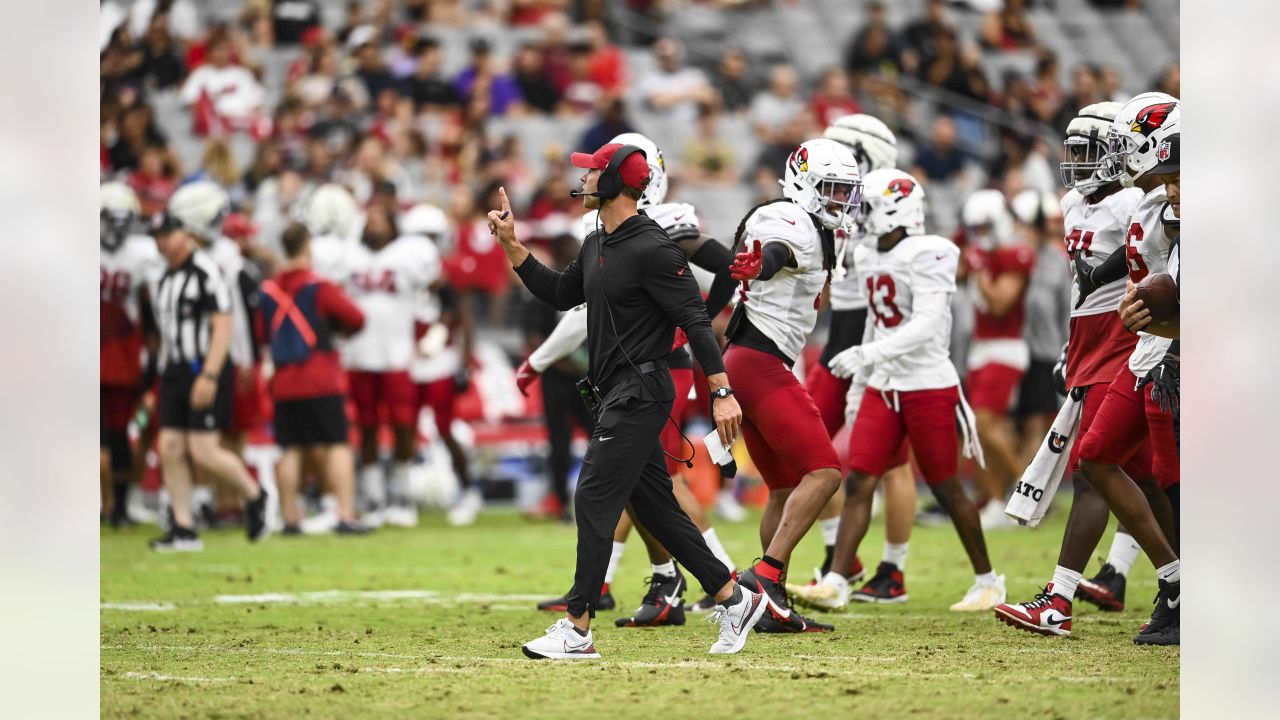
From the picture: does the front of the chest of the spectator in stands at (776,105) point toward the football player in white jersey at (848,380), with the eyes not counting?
yes

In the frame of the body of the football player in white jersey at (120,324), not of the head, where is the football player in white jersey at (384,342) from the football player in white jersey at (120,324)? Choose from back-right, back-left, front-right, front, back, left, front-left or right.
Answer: left

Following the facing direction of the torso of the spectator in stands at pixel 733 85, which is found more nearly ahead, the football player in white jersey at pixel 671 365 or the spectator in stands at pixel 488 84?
the football player in white jersey

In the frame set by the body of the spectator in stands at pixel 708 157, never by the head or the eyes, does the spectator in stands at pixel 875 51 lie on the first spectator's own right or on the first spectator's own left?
on the first spectator's own left

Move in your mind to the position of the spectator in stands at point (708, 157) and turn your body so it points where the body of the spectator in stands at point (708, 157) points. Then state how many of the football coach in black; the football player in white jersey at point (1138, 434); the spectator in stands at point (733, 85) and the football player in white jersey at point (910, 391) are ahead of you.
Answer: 3

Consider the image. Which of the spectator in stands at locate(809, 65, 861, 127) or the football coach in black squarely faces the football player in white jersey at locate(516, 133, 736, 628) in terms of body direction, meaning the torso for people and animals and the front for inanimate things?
the spectator in stands

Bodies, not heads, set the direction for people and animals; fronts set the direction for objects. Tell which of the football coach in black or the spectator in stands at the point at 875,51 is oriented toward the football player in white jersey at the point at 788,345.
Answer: the spectator in stands

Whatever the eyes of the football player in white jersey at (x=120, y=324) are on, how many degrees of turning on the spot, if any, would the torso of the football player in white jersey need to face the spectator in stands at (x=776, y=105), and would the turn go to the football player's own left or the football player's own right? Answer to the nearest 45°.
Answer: approximately 135° to the football player's own left
